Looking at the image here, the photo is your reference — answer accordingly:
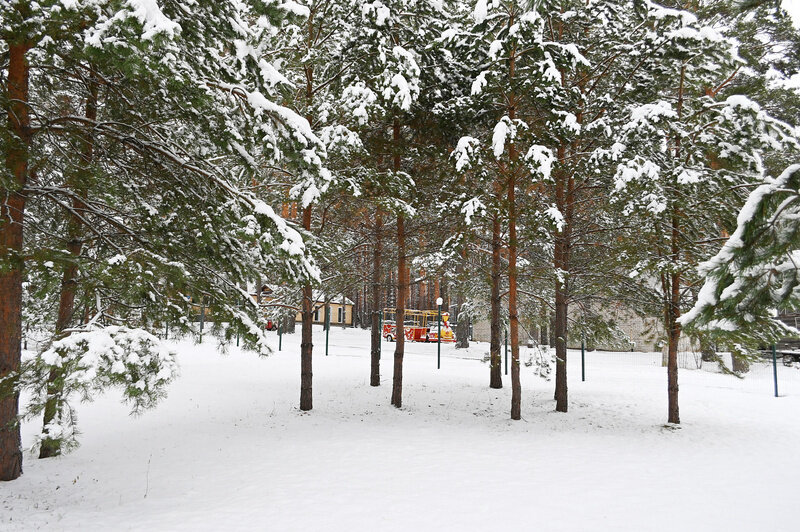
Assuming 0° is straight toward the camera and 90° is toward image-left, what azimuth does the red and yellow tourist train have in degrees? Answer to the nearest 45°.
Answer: approximately 270°

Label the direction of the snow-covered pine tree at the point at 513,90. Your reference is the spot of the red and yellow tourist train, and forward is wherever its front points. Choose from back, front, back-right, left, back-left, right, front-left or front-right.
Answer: right

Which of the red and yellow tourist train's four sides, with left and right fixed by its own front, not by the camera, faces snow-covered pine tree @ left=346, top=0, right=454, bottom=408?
right

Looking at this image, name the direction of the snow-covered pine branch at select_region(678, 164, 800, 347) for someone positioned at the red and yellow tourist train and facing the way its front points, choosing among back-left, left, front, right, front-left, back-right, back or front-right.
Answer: right

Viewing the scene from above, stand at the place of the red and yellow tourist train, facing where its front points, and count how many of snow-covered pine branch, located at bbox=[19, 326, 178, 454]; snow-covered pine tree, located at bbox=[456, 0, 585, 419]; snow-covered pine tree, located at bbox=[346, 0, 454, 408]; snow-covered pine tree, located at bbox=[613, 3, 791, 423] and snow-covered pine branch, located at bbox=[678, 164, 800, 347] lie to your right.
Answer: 5

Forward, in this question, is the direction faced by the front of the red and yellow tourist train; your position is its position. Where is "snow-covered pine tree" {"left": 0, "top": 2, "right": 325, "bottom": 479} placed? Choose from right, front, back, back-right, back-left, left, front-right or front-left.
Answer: right

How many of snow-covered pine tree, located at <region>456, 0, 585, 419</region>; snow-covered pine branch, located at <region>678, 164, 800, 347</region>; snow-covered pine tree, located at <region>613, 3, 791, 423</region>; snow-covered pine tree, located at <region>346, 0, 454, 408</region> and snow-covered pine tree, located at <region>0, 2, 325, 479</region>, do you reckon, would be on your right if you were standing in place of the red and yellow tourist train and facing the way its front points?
5

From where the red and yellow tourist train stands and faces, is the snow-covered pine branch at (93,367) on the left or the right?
on its right

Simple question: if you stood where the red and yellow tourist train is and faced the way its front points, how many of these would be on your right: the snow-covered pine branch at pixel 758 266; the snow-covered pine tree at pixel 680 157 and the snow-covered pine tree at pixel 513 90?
3
